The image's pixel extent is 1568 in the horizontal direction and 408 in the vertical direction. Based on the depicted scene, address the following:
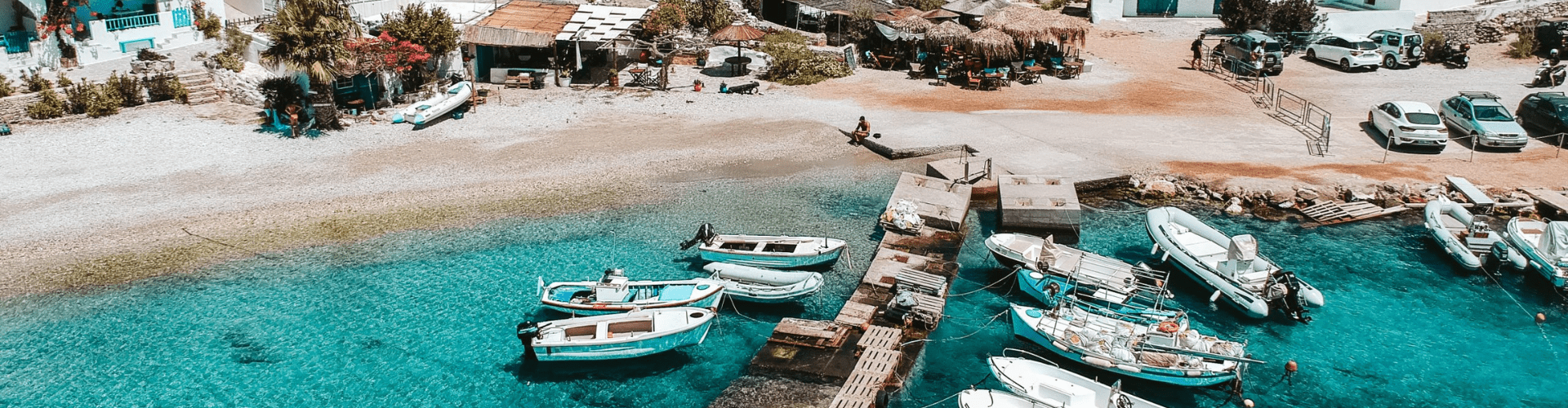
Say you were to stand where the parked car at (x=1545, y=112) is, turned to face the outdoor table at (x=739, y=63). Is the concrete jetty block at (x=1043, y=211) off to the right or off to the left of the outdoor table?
left

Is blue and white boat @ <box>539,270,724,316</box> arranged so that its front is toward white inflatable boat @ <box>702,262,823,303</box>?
yes

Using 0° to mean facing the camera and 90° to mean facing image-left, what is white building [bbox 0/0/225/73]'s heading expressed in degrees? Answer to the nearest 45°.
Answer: approximately 0°

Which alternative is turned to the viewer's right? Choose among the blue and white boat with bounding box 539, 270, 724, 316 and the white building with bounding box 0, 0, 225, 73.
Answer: the blue and white boat

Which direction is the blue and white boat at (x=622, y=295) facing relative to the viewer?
to the viewer's right

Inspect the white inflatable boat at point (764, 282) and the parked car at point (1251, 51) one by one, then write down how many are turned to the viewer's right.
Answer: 1

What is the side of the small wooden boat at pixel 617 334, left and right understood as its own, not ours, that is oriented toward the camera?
right

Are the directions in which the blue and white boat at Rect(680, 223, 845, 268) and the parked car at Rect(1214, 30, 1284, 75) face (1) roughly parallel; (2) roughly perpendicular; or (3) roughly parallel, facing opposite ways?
roughly perpendicular

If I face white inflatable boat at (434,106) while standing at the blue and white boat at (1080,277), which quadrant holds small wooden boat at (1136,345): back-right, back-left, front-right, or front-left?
back-left

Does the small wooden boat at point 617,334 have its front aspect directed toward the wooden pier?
yes

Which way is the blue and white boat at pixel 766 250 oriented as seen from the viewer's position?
to the viewer's right

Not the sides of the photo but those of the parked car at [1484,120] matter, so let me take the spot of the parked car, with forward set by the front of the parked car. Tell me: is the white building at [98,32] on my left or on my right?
on my right

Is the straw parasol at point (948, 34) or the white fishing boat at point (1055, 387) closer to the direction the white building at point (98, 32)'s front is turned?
the white fishing boat

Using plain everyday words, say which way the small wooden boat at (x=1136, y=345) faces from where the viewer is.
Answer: facing away from the viewer and to the left of the viewer

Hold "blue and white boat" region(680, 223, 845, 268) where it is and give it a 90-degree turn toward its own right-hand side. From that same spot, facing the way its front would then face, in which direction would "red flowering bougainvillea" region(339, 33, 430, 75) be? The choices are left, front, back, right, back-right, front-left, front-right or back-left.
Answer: back-right

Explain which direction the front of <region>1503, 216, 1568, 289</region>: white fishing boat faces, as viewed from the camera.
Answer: facing away from the viewer and to the left of the viewer
